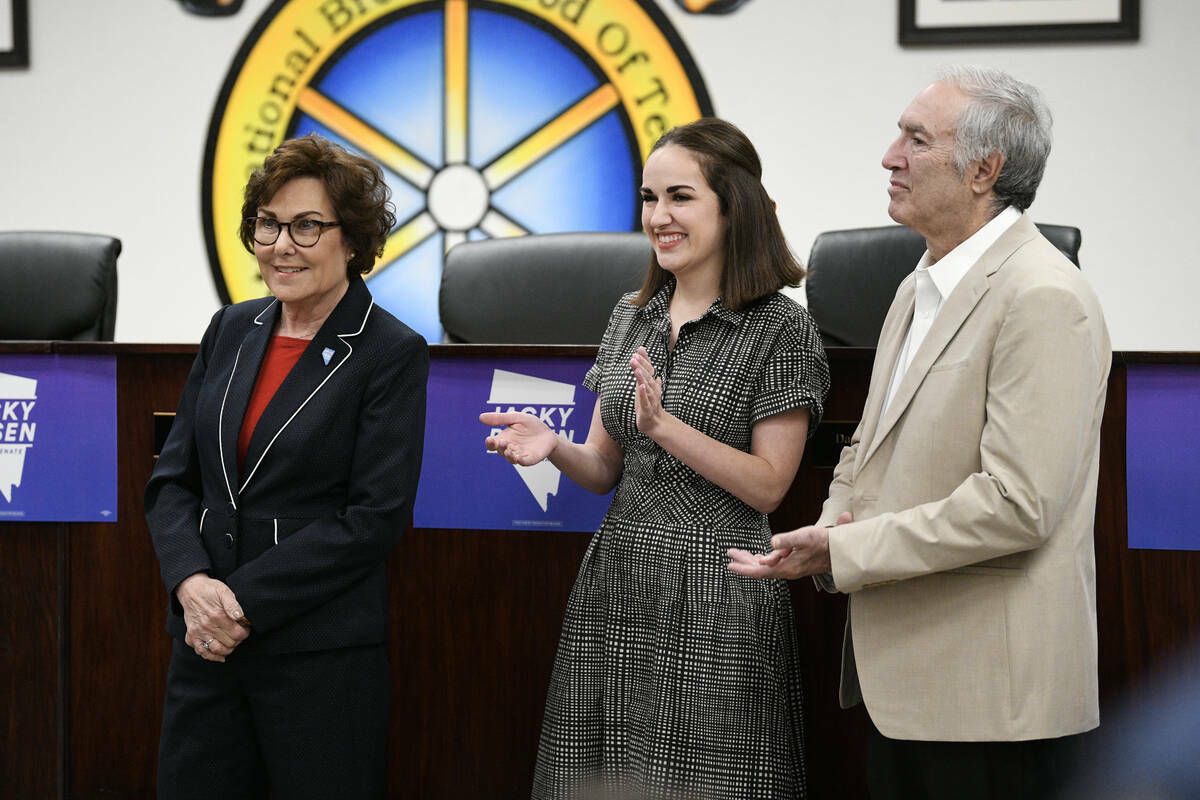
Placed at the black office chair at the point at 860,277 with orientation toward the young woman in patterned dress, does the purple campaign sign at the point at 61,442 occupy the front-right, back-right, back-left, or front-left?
front-right

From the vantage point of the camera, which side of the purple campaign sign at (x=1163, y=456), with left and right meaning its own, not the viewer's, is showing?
front

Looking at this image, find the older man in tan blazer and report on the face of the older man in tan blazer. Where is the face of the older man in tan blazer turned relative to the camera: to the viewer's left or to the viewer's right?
to the viewer's left

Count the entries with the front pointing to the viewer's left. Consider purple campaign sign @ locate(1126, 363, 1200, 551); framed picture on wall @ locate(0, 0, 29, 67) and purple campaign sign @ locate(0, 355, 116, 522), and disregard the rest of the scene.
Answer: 0

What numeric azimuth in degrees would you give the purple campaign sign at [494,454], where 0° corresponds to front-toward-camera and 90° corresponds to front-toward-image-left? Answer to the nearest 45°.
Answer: approximately 0°

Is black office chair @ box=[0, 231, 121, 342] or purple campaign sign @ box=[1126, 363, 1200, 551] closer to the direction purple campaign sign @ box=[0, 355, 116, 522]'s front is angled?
the purple campaign sign

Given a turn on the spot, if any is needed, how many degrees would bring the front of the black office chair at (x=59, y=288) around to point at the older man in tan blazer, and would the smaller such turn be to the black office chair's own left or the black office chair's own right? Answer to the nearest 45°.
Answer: approximately 90° to the black office chair's own left

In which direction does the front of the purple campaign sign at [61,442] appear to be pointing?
toward the camera

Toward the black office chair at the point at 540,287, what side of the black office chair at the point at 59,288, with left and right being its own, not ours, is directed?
left

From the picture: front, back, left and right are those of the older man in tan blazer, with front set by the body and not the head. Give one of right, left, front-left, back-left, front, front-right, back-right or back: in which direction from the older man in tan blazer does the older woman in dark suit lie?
front

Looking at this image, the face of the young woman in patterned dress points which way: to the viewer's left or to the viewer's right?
to the viewer's left

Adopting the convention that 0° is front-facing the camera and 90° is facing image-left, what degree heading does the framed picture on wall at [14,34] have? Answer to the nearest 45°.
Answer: approximately 0°

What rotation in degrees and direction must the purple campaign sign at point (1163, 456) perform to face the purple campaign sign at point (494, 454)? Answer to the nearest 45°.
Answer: approximately 90° to its right

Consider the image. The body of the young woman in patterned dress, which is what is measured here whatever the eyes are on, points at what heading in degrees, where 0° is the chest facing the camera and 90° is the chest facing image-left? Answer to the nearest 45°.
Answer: approximately 45°

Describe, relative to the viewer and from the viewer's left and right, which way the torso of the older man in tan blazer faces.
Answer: facing to the left of the viewer

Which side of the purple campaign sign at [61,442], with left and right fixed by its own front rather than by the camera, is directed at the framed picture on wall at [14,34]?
back

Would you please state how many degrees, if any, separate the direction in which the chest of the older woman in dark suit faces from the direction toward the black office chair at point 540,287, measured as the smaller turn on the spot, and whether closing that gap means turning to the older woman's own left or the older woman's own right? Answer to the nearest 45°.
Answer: approximately 180°
